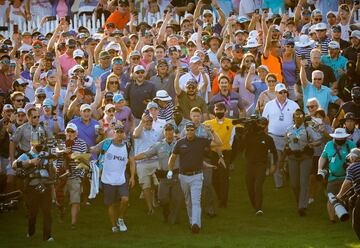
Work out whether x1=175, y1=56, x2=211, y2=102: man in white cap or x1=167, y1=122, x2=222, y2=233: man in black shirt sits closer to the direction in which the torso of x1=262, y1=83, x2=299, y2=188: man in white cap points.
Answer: the man in black shirt

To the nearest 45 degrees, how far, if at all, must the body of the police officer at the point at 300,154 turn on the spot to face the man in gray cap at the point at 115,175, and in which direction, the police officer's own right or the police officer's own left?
approximately 90° to the police officer's own right

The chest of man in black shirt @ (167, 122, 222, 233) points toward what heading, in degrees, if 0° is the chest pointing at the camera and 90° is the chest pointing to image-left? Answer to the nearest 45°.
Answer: approximately 0°

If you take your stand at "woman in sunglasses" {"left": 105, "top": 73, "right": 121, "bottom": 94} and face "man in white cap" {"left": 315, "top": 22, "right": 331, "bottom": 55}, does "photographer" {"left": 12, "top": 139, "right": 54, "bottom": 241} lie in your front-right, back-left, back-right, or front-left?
back-right

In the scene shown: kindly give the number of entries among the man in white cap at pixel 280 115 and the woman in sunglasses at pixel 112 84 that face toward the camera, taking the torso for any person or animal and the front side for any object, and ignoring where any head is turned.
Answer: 2
